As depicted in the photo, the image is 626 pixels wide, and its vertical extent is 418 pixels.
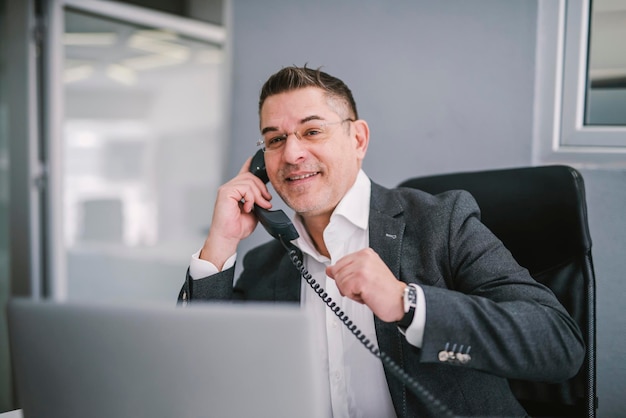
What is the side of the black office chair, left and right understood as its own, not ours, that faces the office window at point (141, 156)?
right

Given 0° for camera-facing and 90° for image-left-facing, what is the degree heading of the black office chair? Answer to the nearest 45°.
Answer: approximately 45°

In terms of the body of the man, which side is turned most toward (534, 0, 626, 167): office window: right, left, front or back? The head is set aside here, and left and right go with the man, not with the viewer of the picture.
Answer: back

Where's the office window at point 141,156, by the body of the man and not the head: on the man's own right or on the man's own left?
on the man's own right

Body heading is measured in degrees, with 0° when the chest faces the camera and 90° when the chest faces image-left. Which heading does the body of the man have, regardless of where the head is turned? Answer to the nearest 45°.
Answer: approximately 45°
